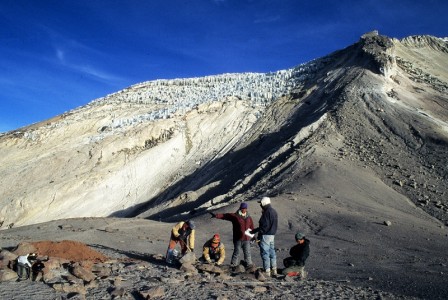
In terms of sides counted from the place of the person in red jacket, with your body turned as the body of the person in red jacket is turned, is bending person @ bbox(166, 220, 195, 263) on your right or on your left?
on your right

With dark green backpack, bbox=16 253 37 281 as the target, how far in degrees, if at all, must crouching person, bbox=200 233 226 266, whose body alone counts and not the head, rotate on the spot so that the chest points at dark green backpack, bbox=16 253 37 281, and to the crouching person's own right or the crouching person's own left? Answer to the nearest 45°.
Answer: approximately 45° to the crouching person's own right

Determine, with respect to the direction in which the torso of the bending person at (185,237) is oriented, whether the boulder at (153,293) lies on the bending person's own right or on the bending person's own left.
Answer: on the bending person's own right

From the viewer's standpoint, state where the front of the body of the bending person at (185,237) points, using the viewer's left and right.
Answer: facing the viewer and to the right of the viewer

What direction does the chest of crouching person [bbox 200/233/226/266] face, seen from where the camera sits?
toward the camera

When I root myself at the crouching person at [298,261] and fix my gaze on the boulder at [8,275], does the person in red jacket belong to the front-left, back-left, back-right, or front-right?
front-right
